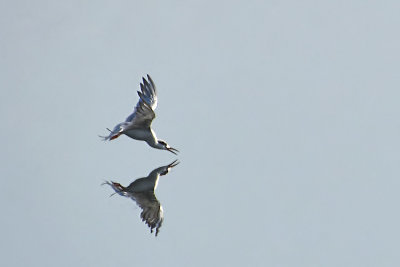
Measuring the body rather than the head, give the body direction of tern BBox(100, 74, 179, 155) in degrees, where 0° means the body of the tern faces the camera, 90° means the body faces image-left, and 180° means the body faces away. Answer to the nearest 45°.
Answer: approximately 270°
